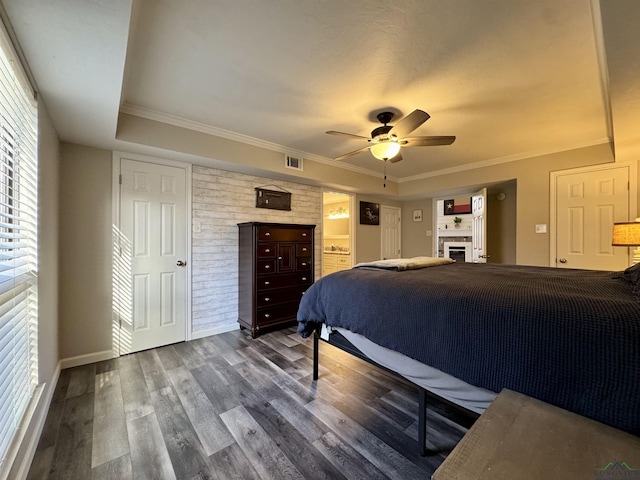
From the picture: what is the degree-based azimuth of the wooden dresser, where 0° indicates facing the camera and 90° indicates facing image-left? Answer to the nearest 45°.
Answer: approximately 315°

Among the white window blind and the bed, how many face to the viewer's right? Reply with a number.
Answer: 1

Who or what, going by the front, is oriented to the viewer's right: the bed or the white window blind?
the white window blind

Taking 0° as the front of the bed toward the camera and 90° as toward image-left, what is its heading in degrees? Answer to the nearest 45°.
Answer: approximately 135°

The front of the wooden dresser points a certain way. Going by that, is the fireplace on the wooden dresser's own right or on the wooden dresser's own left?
on the wooden dresser's own left

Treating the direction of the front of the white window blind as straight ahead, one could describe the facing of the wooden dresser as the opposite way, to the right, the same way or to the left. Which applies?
to the right

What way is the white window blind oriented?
to the viewer's right
